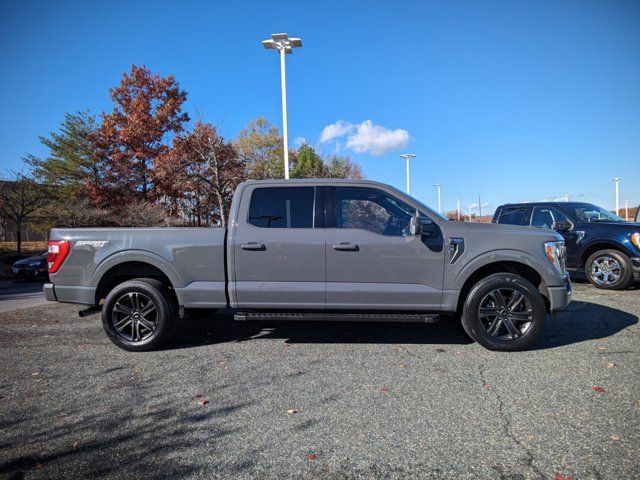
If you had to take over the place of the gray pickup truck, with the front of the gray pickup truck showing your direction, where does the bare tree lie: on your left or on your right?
on your left

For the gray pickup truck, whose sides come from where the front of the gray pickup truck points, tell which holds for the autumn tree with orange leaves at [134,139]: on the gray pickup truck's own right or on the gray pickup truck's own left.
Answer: on the gray pickup truck's own left

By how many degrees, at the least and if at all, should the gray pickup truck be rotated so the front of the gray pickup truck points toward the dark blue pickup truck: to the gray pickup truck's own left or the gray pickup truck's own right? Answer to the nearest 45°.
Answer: approximately 45° to the gray pickup truck's own left

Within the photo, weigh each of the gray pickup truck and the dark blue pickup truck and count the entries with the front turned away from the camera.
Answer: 0

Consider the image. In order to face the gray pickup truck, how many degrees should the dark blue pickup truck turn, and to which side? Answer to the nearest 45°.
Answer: approximately 90° to its right

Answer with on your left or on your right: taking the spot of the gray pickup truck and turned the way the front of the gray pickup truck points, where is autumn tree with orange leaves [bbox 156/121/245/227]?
on your left

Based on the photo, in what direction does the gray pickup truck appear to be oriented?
to the viewer's right

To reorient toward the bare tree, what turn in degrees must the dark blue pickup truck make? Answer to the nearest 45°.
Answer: approximately 135° to its right

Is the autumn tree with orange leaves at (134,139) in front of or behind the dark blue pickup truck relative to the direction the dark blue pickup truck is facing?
behind

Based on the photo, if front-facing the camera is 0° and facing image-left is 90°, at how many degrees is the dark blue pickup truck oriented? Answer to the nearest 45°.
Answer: approximately 315°

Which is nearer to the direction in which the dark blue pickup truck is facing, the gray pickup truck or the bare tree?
the gray pickup truck

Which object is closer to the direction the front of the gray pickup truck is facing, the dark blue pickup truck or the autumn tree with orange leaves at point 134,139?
the dark blue pickup truck
